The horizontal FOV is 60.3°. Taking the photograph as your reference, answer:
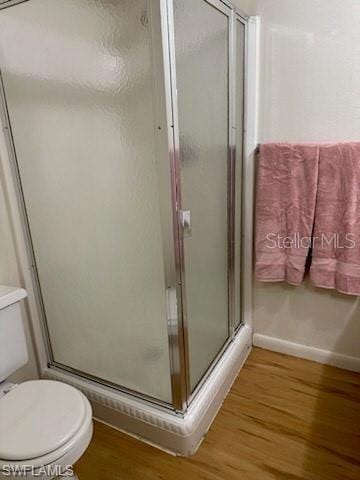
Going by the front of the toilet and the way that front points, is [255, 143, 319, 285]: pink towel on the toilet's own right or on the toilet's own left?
on the toilet's own left

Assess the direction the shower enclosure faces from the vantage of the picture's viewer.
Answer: facing the viewer and to the right of the viewer

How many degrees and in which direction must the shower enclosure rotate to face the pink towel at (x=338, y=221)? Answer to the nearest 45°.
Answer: approximately 45° to its left

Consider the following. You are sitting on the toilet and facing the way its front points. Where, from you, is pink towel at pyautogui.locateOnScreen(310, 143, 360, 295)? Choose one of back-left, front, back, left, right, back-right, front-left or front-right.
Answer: front-left

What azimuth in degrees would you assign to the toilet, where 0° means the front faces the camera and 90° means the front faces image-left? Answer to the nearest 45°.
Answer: approximately 315°

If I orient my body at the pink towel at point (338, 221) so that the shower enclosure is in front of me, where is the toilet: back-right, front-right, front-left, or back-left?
front-left
